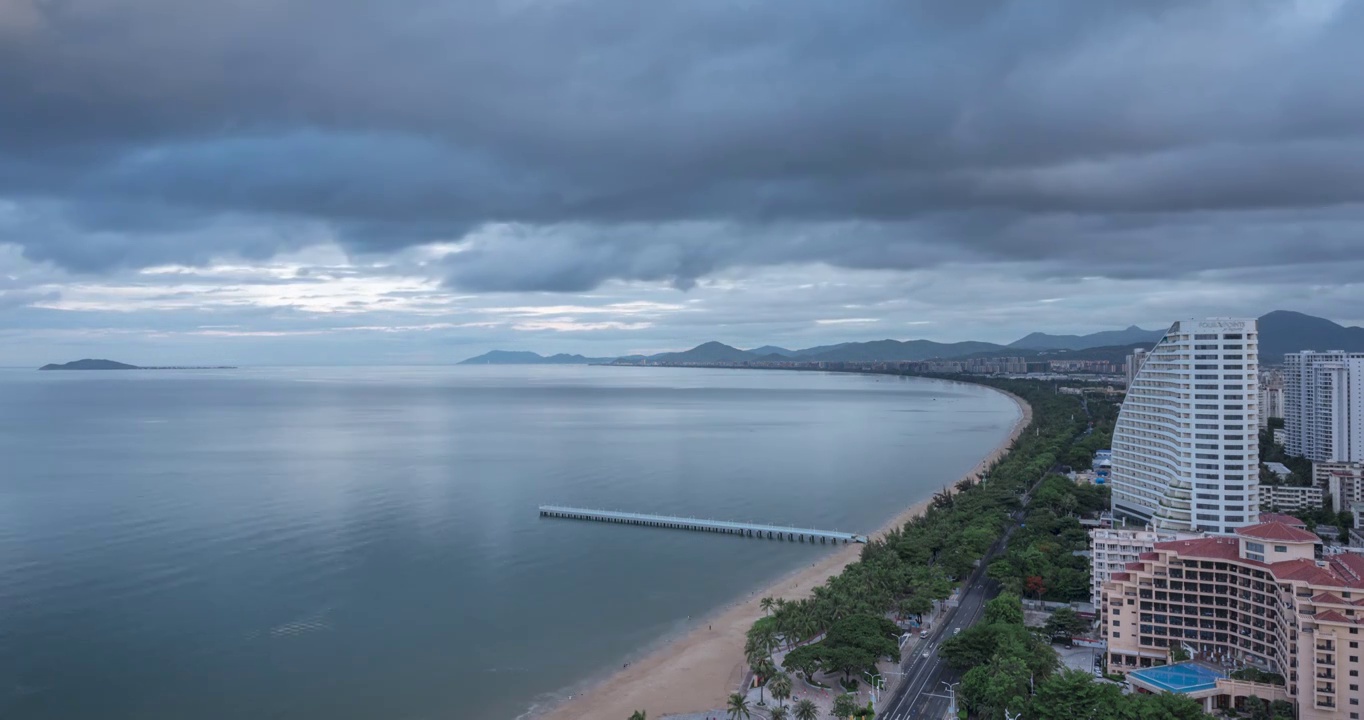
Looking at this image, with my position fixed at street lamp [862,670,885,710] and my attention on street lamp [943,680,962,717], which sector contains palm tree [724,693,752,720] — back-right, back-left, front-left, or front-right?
back-right

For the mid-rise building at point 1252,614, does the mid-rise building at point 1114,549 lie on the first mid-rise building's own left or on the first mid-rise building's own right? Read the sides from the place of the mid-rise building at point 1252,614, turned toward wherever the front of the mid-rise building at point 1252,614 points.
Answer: on the first mid-rise building's own right

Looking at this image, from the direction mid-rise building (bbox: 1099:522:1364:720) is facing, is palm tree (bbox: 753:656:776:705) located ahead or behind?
ahead

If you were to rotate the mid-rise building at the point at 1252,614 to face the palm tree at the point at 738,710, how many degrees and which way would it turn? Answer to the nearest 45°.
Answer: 0° — it already faces it

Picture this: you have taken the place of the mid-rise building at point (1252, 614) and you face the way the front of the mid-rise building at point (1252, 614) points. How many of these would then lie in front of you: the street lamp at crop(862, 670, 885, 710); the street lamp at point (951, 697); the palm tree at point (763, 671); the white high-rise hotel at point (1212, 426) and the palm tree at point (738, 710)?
4

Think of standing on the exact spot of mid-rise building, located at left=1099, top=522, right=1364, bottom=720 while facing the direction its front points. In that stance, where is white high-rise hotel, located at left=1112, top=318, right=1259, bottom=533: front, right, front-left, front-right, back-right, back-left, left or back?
back-right

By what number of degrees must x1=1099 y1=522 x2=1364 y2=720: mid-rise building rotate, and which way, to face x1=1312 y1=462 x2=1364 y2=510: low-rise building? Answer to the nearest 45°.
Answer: approximately 135° to its right

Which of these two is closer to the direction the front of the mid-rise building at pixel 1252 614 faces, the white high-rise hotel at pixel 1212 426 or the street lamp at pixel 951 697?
the street lamp

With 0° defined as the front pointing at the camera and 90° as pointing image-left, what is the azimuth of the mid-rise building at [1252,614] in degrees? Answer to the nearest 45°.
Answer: approximately 45°

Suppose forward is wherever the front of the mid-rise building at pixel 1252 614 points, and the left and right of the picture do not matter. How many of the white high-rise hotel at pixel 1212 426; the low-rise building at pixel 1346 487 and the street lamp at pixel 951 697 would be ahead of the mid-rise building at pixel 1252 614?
1

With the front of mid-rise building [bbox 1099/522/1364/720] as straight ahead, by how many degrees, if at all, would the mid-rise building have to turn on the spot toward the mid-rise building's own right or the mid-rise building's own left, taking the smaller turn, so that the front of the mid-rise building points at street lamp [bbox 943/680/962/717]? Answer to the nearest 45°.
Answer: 0° — it already faces it

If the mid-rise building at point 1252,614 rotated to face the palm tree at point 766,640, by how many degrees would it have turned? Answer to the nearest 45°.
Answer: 0° — it already faces it

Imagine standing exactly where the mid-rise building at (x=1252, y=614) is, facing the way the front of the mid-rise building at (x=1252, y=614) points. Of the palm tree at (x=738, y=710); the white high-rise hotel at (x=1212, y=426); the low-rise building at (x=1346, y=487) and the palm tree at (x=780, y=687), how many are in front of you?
2

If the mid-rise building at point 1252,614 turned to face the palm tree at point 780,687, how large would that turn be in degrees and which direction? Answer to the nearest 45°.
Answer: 0° — it already faces it
